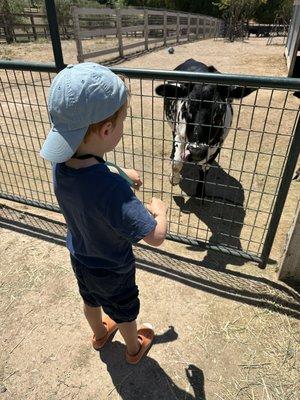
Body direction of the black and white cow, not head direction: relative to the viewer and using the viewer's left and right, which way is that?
facing the viewer

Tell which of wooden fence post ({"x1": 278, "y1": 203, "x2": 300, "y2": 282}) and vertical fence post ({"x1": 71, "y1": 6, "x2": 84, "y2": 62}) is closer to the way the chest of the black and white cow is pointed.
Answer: the wooden fence post

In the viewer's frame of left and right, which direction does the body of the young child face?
facing away from the viewer and to the right of the viewer

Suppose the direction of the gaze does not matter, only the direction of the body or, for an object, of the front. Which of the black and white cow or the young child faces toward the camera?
the black and white cow

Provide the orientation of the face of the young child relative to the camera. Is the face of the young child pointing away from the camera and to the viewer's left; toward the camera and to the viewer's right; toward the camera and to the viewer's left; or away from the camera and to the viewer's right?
away from the camera and to the viewer's right

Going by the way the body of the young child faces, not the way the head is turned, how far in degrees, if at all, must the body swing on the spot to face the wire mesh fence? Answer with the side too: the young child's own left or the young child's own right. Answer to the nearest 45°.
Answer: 0° — they already face it

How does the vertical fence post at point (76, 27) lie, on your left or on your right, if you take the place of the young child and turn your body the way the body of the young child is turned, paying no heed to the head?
on your left

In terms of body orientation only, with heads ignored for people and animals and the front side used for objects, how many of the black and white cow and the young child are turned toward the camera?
1

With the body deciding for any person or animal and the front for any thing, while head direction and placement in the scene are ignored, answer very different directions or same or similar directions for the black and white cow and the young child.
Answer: very different directions

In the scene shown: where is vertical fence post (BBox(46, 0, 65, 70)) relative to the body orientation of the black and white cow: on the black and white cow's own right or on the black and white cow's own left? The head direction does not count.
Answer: on the black and white cow's own right

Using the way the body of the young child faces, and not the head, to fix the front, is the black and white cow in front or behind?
in front

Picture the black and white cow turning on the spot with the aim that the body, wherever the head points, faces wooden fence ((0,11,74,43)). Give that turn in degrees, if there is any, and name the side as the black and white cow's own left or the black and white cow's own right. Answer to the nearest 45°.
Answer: approximately 135° to the black and white cow's own right

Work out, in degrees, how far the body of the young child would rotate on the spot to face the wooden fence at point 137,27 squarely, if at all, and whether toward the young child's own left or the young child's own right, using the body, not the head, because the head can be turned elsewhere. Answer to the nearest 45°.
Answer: approximately 45° to the young child's own left

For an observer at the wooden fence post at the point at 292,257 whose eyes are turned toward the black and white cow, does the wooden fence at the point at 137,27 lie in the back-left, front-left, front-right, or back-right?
front-right
